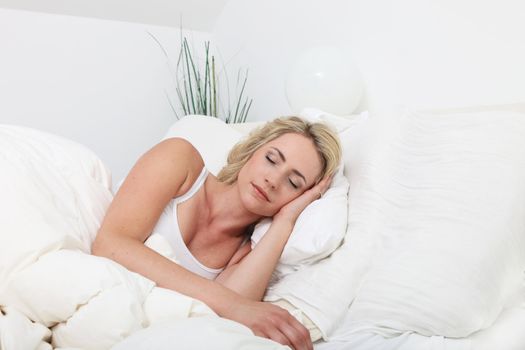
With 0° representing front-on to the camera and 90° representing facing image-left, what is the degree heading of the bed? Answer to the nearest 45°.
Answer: approximately 90°

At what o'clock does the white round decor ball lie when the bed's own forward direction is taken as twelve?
The white round decor ball is roughly at 3 o'clock from the bed.
